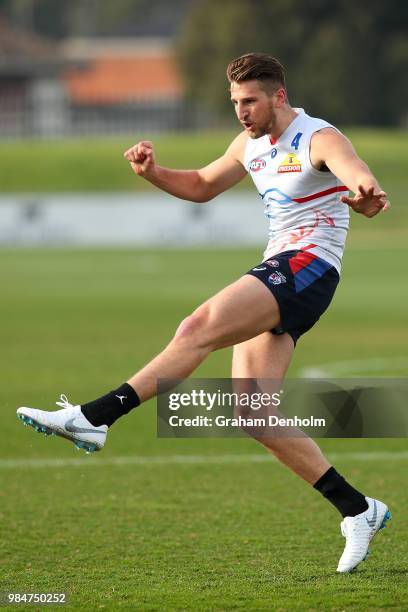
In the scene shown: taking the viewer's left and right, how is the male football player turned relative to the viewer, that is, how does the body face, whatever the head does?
facing the viewer and to the left of the viewer

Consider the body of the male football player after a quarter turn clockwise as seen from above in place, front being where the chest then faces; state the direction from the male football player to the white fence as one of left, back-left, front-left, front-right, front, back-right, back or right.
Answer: front-right
